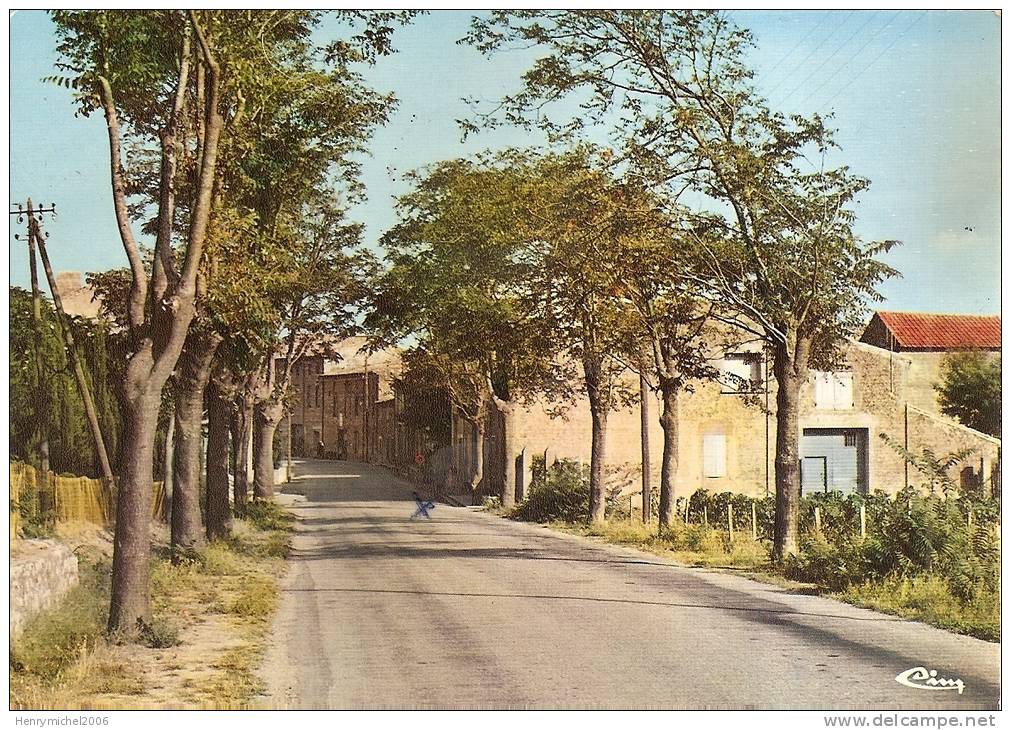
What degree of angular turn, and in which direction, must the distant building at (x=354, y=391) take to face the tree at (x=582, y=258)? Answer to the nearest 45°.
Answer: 0° — it already faces it

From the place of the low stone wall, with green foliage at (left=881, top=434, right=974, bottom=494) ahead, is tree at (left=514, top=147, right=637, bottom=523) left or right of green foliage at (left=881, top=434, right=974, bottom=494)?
left
